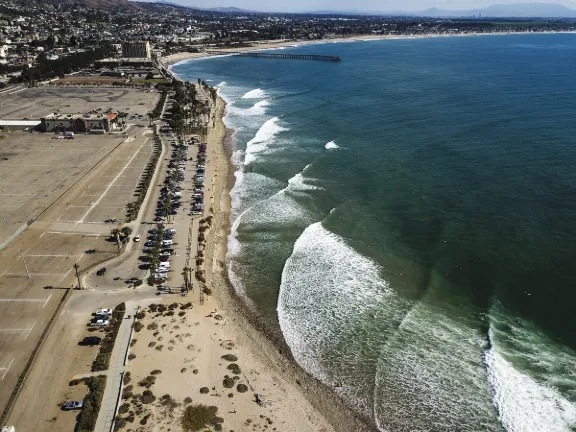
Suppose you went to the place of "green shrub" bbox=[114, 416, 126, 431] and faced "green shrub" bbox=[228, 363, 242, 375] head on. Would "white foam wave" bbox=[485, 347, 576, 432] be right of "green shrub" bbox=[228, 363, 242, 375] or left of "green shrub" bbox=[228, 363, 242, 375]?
right

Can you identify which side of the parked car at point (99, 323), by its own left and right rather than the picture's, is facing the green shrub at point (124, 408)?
right

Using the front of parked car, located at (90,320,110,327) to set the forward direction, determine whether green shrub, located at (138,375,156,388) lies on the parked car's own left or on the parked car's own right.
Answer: on the parked car's own right

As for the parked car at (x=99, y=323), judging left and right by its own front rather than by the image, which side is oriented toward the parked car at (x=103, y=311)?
left

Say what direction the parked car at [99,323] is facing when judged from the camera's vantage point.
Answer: facing to the right of the viewer

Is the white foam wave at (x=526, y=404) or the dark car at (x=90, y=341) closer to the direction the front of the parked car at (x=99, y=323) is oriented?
the white foam wave

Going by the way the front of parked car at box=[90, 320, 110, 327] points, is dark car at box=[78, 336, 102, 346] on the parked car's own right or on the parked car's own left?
on the parked car's own right
